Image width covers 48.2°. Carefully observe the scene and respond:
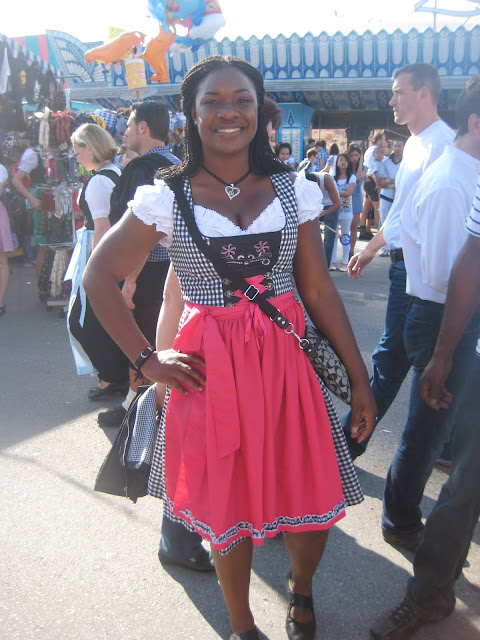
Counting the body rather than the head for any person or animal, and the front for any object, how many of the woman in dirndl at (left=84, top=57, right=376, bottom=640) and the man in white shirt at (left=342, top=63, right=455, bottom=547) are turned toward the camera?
1

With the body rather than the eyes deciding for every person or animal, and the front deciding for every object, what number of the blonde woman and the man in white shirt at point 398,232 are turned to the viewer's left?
2

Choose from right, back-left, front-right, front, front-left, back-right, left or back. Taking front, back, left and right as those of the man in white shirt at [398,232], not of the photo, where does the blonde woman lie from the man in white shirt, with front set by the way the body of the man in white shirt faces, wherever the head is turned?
front

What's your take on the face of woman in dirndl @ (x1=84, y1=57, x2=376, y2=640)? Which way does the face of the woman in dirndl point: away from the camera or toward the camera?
toward the camera

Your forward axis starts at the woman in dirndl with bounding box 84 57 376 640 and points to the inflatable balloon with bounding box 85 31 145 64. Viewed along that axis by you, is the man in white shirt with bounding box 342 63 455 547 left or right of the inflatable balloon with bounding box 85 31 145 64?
right

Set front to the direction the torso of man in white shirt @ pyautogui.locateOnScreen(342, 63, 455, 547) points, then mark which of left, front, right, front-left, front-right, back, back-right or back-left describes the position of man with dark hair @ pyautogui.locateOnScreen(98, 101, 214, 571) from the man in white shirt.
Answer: front

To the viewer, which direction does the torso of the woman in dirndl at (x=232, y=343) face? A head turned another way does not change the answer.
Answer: toward the camera

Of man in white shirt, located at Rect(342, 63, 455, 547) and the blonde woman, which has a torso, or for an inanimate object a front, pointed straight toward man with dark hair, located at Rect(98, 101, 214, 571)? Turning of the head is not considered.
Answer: the man in white shirt

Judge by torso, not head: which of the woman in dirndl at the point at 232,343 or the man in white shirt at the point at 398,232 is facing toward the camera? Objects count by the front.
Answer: the woman in dirndl

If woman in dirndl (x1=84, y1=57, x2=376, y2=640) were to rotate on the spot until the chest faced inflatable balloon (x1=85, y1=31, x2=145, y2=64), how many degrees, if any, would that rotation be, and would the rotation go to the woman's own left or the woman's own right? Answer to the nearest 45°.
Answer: approximately 180°

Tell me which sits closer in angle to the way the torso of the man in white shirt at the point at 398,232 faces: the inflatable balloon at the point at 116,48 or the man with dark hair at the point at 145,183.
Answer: the man with dark hair

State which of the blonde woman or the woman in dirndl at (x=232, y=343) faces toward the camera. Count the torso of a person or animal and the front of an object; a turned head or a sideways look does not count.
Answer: the woman in dirndl

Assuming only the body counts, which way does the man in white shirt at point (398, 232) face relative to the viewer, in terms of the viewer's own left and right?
facing to the left of the viewer

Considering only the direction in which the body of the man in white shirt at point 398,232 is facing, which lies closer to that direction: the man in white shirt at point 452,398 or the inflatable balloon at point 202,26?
the inflatable balloon

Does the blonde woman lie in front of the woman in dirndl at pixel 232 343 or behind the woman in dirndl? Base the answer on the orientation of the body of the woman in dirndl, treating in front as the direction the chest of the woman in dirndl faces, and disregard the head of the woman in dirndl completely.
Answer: behind
